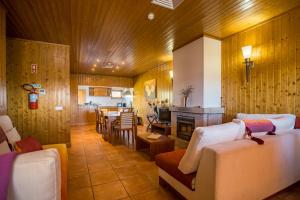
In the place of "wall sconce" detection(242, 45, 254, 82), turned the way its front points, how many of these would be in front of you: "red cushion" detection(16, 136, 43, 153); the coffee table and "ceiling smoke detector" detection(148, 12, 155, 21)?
3

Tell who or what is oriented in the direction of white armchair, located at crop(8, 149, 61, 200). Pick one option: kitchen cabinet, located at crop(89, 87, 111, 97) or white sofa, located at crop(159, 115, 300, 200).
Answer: the kitchen cabinet

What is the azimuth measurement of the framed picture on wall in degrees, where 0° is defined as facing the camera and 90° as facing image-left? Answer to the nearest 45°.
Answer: approximately 45°

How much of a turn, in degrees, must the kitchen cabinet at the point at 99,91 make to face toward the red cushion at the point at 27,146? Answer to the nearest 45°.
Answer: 0° — it already faces it

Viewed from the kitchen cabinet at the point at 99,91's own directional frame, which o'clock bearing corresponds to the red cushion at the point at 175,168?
The red cushion is roughly at 12 o'clock from the kitchen cabinet.

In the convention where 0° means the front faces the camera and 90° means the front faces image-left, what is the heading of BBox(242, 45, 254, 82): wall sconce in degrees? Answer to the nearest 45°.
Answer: approximately 45°

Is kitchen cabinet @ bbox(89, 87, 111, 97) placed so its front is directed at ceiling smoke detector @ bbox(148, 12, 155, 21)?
yes

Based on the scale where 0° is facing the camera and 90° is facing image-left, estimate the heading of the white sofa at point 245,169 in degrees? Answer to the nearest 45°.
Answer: approximately 135°

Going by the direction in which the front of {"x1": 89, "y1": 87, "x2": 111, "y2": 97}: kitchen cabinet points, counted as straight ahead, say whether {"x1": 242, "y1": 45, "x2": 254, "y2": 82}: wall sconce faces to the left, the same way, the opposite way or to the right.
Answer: to the right

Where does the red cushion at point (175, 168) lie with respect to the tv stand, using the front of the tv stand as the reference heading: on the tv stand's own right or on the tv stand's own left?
on the tv stand's own left

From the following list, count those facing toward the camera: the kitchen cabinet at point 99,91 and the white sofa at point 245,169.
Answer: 1

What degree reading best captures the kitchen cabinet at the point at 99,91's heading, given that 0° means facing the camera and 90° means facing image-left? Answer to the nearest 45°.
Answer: approximately 0°

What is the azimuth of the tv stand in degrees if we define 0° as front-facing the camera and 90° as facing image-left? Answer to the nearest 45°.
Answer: approximately 45°
